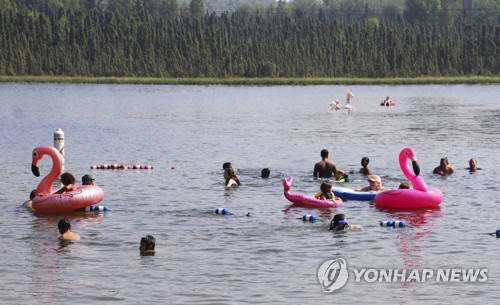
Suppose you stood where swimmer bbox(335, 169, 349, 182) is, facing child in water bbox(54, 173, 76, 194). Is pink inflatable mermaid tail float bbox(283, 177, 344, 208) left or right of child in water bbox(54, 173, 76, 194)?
left

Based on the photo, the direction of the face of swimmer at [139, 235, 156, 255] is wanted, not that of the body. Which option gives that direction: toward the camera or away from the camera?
away from the camera

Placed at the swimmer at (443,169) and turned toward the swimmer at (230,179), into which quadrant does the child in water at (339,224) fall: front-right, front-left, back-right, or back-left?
front-left

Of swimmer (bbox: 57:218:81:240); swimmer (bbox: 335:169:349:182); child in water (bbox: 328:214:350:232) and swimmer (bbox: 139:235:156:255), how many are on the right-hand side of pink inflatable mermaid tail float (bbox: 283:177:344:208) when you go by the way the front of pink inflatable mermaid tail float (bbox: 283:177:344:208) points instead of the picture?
1
